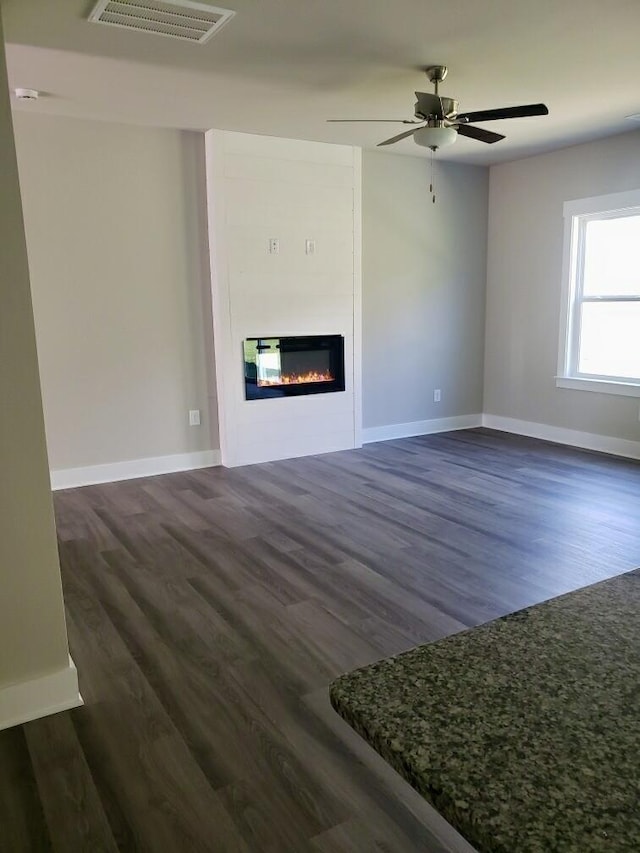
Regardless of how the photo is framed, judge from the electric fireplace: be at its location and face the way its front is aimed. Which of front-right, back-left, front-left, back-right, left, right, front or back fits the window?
front-left

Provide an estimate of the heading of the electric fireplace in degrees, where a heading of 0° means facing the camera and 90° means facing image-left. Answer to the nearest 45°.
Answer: approximately 315°

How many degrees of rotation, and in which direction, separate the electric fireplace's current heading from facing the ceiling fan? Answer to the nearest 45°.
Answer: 0° — it already faces it
